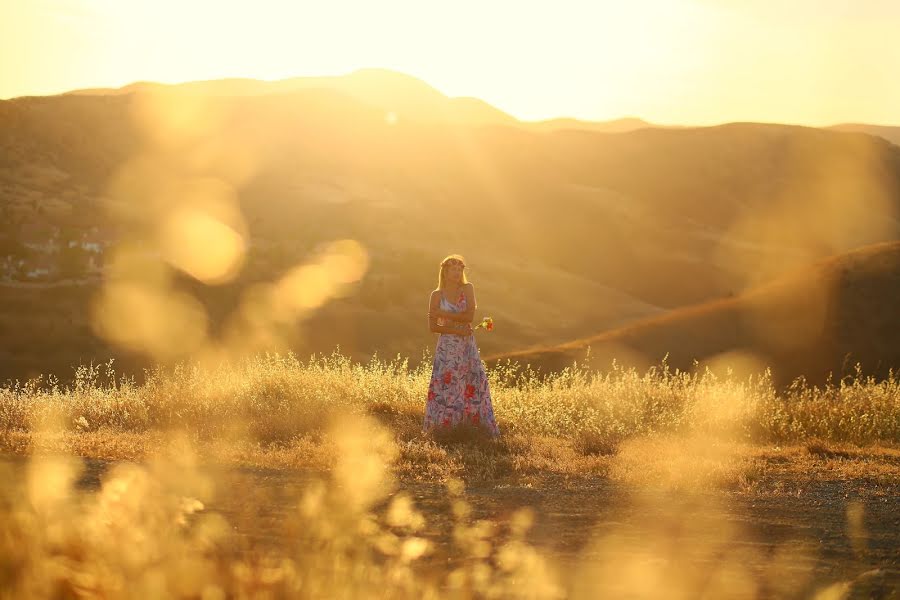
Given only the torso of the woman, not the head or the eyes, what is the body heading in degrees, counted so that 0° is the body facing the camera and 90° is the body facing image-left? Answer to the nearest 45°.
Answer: approximately 0°
